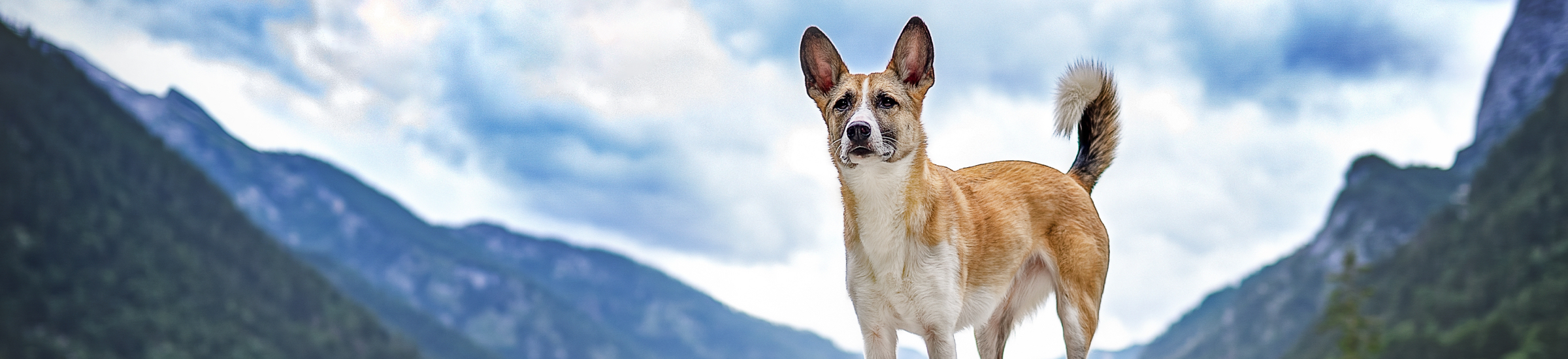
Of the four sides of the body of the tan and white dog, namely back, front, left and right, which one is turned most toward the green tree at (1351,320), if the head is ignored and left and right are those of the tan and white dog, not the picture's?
back

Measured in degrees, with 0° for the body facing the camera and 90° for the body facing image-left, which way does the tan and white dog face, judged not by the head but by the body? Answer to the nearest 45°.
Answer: approximately 45°
